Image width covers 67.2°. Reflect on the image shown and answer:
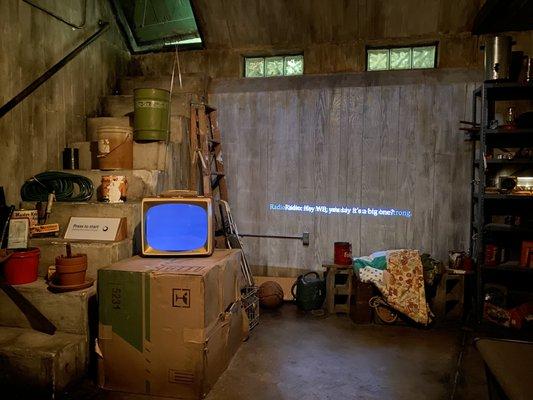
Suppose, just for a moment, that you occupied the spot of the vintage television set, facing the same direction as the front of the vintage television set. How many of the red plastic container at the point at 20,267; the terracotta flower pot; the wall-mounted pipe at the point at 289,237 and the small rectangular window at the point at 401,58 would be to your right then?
2

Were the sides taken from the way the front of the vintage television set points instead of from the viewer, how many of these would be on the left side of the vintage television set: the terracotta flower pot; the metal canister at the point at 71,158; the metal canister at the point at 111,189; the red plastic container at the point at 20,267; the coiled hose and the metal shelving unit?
1

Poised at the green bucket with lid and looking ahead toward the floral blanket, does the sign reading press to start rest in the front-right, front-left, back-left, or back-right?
back-right

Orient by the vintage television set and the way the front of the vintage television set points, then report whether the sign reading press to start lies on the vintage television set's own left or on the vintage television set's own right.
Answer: on the vintage television set's own right

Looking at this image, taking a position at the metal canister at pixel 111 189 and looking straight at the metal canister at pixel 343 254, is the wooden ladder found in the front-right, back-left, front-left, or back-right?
front-left

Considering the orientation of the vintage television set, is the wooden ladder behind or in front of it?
behind

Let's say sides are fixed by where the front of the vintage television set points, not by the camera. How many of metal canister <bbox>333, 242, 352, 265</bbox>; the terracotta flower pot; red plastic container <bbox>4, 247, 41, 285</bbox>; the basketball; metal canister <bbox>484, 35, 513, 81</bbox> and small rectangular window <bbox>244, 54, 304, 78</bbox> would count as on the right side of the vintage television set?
2

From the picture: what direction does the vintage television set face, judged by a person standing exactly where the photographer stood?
facing the viewer

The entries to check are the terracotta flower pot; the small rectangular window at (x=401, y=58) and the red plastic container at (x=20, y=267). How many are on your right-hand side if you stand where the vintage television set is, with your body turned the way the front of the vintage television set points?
2

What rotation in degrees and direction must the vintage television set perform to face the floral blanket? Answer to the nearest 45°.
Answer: approximately 90° to its left

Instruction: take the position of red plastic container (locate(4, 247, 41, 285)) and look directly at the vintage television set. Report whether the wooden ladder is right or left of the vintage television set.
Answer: left

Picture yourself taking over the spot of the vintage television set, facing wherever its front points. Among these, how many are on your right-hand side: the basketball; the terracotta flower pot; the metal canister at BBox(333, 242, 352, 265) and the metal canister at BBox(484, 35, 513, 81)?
1

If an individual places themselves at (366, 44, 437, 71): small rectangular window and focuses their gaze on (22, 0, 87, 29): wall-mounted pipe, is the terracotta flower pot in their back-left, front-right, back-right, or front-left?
front-left

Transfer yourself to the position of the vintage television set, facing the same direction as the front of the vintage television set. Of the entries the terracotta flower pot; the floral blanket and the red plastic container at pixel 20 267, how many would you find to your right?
2

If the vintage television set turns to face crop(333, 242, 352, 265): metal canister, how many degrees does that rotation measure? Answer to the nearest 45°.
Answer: approximately 135° to its left

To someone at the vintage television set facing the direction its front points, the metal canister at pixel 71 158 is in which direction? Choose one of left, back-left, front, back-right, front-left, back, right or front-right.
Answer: back-right
